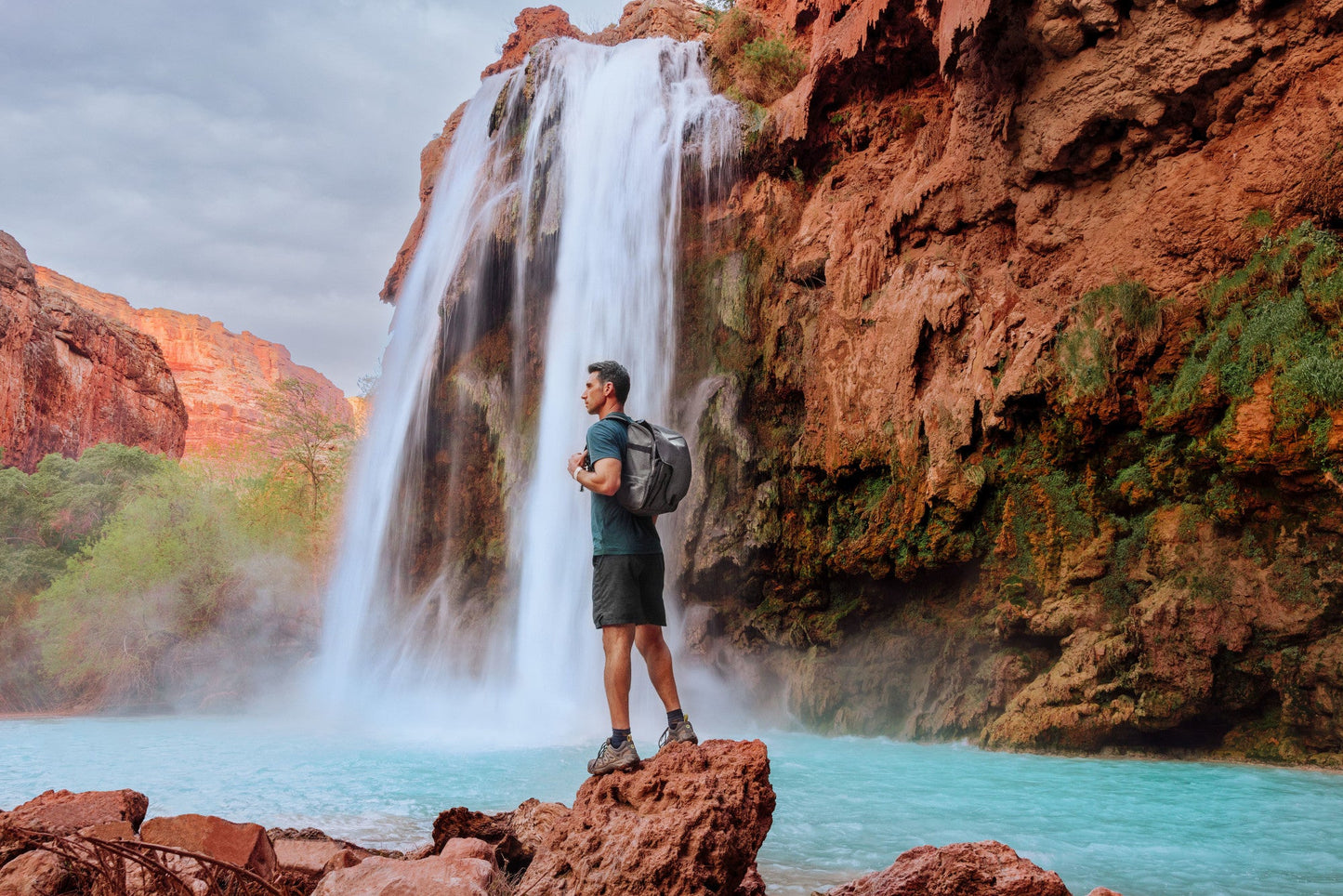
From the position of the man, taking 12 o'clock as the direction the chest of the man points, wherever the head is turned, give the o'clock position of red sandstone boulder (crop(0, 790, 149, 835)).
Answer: The red sandstone boulder is roughly at 12 o'clock from the man.

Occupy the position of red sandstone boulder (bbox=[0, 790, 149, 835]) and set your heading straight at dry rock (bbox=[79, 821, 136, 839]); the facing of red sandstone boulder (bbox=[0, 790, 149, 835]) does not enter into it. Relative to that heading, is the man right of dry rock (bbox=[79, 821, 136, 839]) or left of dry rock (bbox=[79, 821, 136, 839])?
left

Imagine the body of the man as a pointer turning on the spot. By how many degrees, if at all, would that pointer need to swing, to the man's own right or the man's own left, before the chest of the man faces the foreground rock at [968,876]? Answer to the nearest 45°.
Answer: approximately 135° to the man's own left

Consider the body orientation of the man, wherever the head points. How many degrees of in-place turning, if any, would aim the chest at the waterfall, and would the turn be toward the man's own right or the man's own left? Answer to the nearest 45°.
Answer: approximately 90° to the man's own right

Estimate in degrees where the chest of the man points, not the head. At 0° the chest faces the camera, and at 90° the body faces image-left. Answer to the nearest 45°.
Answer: approximately 90°
